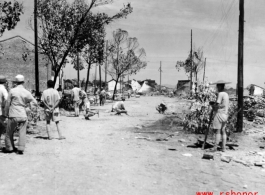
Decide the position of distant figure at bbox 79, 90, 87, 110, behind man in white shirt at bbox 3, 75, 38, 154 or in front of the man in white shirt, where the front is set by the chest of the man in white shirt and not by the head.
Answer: in front

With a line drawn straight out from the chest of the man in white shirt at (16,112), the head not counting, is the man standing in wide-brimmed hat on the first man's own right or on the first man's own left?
on the first man's own right

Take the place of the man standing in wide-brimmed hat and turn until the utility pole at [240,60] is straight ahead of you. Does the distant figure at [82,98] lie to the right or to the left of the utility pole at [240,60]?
left
